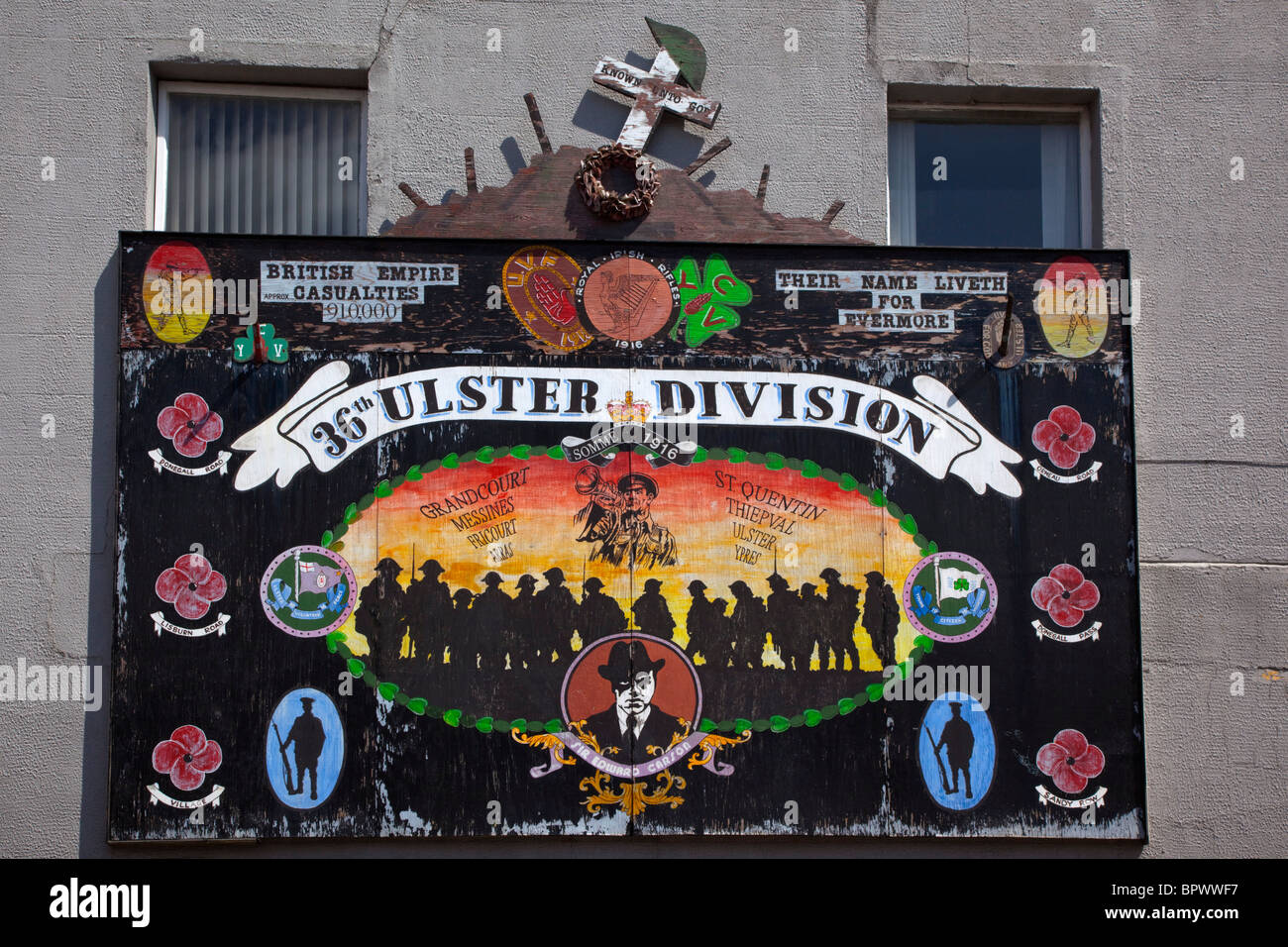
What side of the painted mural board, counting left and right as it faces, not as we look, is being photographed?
front

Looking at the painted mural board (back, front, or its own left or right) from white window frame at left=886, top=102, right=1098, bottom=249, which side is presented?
left
